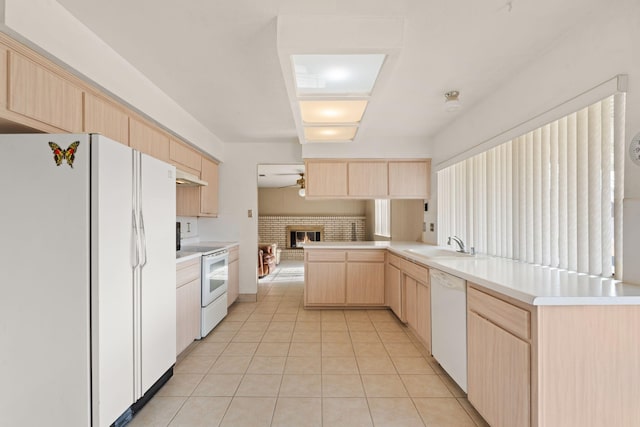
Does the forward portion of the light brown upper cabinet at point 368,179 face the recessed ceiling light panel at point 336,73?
yes

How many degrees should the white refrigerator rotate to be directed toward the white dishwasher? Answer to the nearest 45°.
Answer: approximately 45° to its left

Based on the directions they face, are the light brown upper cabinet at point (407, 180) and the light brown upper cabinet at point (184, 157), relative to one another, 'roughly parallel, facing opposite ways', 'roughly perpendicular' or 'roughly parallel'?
roughly perpendicular

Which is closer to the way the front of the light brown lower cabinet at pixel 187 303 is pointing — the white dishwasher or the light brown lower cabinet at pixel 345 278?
the white dishwasher

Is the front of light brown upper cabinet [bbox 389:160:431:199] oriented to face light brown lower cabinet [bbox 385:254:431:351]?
yes

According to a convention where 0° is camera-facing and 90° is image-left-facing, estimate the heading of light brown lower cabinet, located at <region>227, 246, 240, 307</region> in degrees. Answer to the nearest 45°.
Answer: approximately 270°

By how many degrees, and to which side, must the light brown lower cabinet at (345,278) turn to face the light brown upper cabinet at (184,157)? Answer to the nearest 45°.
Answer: approximately 45° to its right
